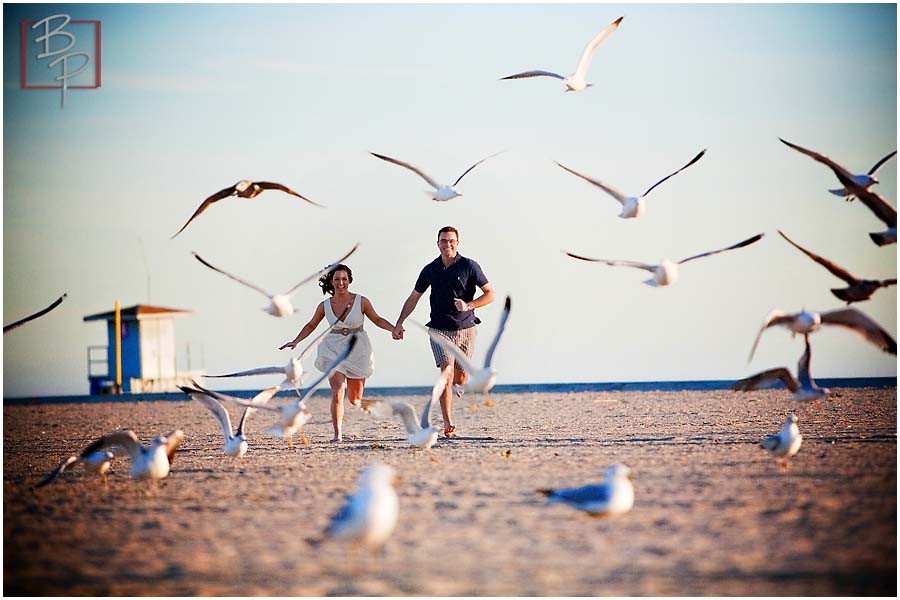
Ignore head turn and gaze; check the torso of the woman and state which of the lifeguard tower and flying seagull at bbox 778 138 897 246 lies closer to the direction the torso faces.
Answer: the flying seagull

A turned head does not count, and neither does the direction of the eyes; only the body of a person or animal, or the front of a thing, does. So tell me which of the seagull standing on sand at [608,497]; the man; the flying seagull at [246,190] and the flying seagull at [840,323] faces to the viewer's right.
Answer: the seagull standing on sand

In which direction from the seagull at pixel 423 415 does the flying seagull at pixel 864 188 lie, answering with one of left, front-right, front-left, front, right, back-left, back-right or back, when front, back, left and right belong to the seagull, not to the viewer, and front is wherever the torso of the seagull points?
front-left

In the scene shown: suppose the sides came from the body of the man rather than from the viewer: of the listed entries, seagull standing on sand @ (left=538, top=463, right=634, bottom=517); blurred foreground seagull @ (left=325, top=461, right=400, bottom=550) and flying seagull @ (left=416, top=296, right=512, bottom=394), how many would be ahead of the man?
3

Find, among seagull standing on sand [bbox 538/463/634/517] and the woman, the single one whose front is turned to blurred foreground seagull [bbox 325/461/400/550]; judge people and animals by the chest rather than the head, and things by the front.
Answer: the woman

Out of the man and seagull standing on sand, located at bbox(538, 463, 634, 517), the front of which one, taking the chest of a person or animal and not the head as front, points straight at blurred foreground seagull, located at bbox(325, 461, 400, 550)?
the man

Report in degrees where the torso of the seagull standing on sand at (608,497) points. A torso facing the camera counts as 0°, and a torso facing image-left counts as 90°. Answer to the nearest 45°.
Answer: approximately 270°

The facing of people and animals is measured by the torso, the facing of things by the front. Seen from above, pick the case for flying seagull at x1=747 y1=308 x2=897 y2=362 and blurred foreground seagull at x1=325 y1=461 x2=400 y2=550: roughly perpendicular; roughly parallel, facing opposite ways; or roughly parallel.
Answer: roughly perpendicular

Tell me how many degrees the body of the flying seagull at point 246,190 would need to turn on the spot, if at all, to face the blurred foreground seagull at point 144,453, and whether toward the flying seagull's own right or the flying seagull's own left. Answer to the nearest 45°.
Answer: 0° — it already faces it

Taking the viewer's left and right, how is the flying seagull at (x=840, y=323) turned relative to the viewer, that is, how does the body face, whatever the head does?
facing the viewer and to the left of the viewer

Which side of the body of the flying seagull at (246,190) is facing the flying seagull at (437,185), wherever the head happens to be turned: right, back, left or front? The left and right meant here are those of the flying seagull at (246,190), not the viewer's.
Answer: left

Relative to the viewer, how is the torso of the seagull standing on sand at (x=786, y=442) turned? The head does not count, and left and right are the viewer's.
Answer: facing the viewer and to the right of the viewer

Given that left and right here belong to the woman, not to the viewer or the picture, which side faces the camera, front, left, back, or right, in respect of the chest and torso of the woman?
front

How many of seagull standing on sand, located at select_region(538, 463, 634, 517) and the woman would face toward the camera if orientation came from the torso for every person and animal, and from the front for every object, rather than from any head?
1

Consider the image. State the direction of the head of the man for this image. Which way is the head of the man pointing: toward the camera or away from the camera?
toward the camera
